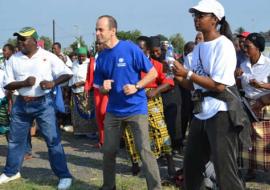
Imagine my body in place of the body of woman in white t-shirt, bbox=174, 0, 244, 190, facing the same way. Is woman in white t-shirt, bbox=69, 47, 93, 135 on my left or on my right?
on my right

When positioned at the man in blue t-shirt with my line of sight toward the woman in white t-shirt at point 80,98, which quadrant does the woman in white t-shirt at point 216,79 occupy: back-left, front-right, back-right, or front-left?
back-right

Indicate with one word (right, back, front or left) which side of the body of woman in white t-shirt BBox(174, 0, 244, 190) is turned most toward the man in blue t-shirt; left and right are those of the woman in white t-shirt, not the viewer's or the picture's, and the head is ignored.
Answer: front

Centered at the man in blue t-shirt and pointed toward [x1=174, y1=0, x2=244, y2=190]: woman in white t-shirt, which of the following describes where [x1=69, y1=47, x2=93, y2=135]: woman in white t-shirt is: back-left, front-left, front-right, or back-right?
back-left

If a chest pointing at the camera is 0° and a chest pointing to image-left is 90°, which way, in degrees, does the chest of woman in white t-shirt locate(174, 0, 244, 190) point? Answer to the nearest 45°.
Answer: approximately 45°
